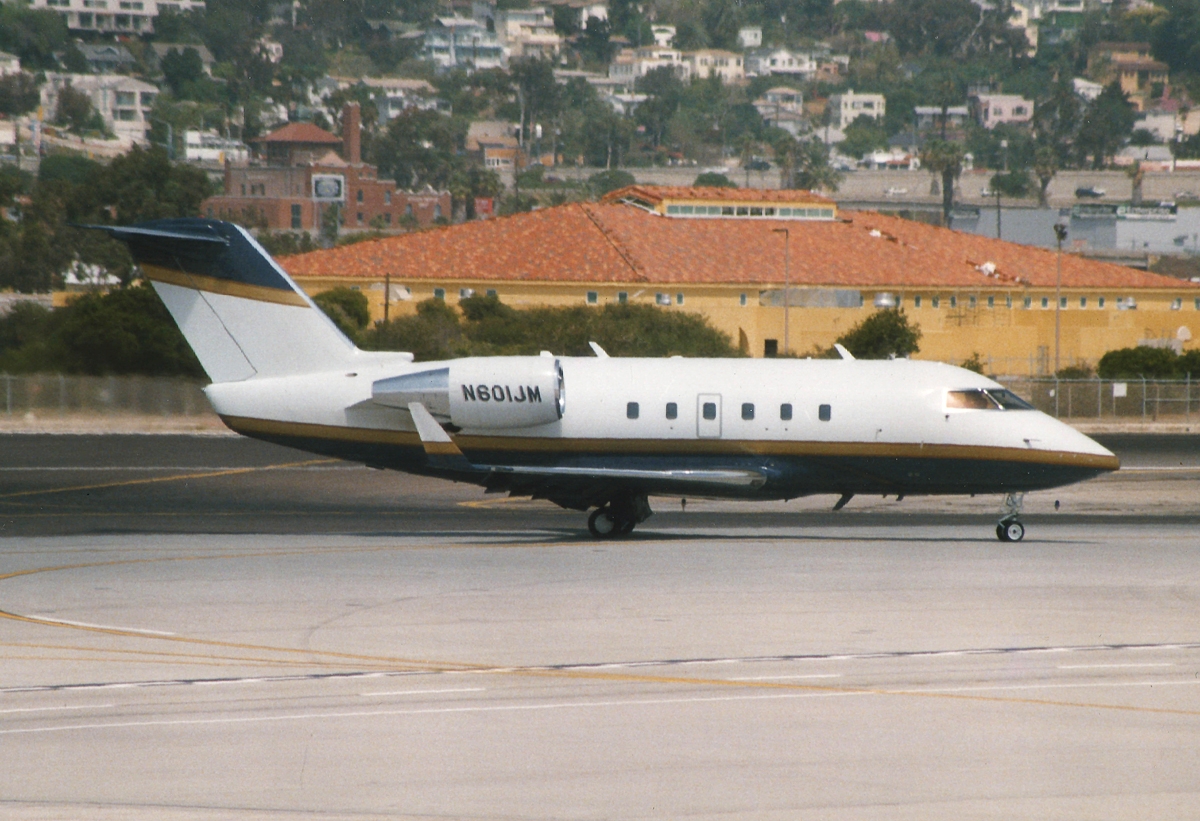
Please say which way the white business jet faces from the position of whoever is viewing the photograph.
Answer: facing to the right of the viewer
